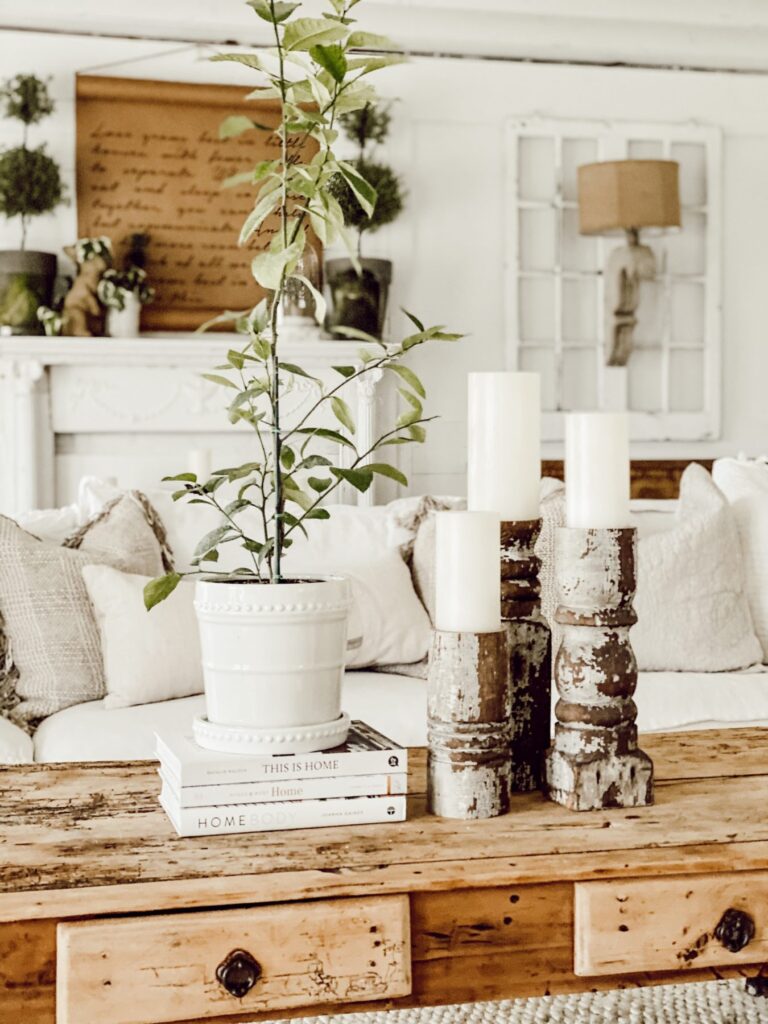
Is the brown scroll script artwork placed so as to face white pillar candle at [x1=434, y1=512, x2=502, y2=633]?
yes

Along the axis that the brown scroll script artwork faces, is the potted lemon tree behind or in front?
in front

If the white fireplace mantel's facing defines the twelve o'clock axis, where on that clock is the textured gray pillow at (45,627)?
The textured gray pillow is roughly at 12 o'clock from the white fireplace mantel.

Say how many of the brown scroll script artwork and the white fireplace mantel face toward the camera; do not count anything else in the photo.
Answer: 2

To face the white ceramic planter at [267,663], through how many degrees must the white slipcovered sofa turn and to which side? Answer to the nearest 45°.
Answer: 0° — it already faces it

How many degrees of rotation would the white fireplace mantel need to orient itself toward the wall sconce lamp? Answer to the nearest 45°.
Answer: approximately 90° to its left

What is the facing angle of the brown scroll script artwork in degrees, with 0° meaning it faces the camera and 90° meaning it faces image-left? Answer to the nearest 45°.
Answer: approximately 0°

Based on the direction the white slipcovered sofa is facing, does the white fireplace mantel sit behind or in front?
behind
